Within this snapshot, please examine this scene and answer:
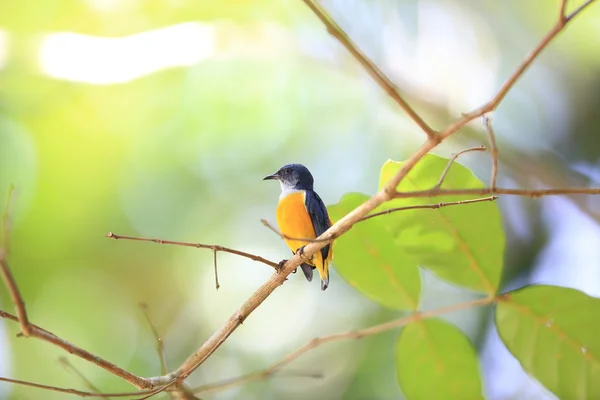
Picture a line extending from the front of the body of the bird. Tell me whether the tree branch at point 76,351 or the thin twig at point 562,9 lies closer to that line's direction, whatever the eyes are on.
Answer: the tree branch

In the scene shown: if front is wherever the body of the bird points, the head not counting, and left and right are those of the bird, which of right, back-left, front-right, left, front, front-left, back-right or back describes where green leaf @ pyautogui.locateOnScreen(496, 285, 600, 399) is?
left

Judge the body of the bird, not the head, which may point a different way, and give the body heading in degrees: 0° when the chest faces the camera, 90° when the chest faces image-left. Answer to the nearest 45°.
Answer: approximately 45°

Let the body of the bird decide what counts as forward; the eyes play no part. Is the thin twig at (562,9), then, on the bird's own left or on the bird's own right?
on the bird's own left
